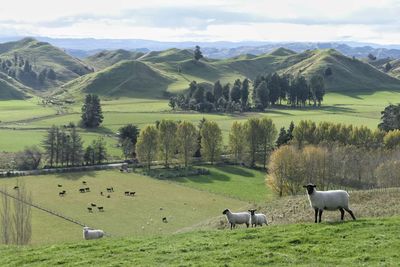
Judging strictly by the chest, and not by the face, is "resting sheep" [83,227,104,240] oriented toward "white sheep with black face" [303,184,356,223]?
no

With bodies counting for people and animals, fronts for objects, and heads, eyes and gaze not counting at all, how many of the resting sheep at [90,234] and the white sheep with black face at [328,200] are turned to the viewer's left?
2

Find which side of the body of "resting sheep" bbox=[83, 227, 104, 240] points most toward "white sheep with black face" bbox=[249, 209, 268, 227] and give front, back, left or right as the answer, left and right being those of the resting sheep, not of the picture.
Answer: back

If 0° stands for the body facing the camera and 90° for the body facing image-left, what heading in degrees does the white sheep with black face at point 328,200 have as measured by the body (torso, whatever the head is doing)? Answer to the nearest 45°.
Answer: approximately 90°

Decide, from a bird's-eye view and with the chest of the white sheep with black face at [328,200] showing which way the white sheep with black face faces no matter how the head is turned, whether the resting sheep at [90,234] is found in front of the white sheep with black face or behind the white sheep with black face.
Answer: in front

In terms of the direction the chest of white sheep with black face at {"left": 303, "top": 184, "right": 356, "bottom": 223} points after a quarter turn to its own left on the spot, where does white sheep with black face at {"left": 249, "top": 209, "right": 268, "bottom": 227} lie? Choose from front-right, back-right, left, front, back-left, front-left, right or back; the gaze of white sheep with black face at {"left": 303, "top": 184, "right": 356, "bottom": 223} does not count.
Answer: back-right

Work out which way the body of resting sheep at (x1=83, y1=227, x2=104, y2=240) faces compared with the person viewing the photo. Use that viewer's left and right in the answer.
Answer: facing to the left of the viewer
